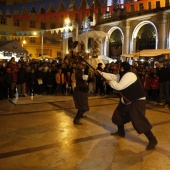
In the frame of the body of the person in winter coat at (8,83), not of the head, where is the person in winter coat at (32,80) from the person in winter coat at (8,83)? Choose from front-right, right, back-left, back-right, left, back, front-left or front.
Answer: left

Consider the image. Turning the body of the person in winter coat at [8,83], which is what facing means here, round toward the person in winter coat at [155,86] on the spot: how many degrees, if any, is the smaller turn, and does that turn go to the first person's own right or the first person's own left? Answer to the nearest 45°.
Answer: approximately 45° to the first person's own left

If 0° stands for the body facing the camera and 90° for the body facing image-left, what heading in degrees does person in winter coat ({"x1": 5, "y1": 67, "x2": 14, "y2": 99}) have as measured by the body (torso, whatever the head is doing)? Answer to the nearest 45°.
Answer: approximately 315°

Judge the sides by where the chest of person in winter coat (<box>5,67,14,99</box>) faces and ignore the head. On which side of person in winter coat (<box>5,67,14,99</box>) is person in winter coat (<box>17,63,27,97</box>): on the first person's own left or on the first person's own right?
on the first person's own left
